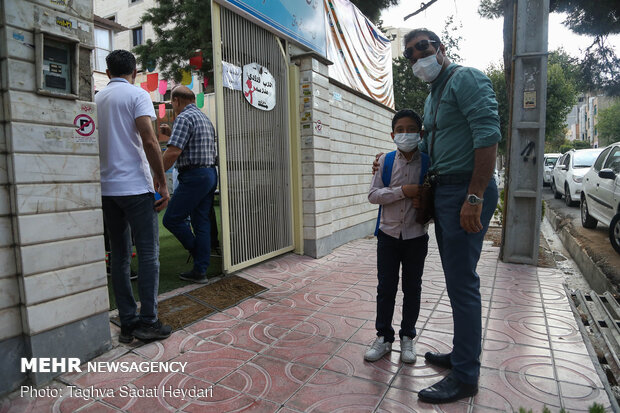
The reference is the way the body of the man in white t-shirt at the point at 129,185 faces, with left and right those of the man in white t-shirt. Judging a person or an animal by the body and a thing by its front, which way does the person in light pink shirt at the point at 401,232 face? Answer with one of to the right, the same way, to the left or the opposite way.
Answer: the opposite way

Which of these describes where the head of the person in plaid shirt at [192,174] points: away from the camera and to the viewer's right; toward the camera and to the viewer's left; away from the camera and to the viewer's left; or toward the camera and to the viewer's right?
away from the camera and to the viewer's left

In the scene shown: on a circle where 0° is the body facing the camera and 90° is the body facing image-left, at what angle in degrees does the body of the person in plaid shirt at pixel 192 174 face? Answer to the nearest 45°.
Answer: approximately 135°

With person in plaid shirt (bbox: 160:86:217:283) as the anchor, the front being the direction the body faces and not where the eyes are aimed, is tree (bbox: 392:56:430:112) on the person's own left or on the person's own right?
on the person's own right

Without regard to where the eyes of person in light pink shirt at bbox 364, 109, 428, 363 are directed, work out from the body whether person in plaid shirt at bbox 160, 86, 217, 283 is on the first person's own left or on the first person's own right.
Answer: on the first person's own right

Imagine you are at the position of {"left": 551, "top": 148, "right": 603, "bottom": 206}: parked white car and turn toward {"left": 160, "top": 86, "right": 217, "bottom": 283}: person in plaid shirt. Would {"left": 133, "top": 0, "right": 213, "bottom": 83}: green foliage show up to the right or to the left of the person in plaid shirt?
right

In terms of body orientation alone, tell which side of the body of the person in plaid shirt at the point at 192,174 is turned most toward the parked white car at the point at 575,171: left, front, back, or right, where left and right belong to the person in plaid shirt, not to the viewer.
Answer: right

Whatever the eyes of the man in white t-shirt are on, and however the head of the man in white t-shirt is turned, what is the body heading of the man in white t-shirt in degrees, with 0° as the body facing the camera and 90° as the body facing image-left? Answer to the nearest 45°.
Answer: approximately 225°

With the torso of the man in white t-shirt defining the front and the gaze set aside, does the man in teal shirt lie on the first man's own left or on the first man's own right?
on the first man's own right

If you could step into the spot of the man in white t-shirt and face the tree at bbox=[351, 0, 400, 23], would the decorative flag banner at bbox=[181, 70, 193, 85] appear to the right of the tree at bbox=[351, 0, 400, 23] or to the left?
left
